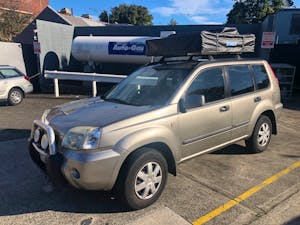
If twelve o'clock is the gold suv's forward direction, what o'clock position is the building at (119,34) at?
The building is roughly at 4 o'clock from the gold suv.

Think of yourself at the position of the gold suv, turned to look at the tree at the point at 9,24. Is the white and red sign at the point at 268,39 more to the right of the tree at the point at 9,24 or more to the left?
right

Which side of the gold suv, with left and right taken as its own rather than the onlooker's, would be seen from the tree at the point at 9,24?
right

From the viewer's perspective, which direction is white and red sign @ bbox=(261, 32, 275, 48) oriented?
toward the camera

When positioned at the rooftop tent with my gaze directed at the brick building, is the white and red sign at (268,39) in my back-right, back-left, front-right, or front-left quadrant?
front-right

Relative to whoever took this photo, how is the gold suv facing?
facing the viewer and to the left of the viewer

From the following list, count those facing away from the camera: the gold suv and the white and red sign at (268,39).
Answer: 0

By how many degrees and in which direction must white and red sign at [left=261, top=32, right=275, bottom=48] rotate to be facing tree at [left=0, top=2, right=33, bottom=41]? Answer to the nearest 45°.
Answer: approximately 135° to its right

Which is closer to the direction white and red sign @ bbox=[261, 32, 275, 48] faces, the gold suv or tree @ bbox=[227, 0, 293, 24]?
the gold suv

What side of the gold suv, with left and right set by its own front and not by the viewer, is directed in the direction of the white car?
right

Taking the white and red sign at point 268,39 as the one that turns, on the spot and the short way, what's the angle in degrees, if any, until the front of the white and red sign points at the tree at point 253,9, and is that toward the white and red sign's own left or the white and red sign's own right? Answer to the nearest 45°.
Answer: approximately 180°
